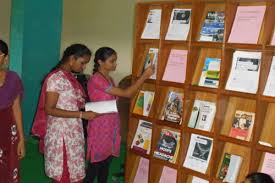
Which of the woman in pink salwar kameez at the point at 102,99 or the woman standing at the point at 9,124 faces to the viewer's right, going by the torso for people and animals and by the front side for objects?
the woman in pink salwar kameez

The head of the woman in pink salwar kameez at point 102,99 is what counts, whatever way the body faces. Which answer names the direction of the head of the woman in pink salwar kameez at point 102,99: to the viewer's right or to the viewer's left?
to the viewer's right

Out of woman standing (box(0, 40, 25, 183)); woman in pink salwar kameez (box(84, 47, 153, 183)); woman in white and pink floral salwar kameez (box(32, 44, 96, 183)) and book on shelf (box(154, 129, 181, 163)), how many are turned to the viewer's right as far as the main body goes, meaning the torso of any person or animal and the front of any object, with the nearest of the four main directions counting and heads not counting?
2

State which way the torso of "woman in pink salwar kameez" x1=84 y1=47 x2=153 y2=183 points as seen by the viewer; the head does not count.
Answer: to the viewer's right

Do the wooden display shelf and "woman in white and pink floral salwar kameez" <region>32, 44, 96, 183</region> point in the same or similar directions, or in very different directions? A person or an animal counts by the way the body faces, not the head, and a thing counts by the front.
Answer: very different directions

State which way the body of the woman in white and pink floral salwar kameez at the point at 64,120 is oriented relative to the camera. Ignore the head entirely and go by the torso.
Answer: to the viewer's right
